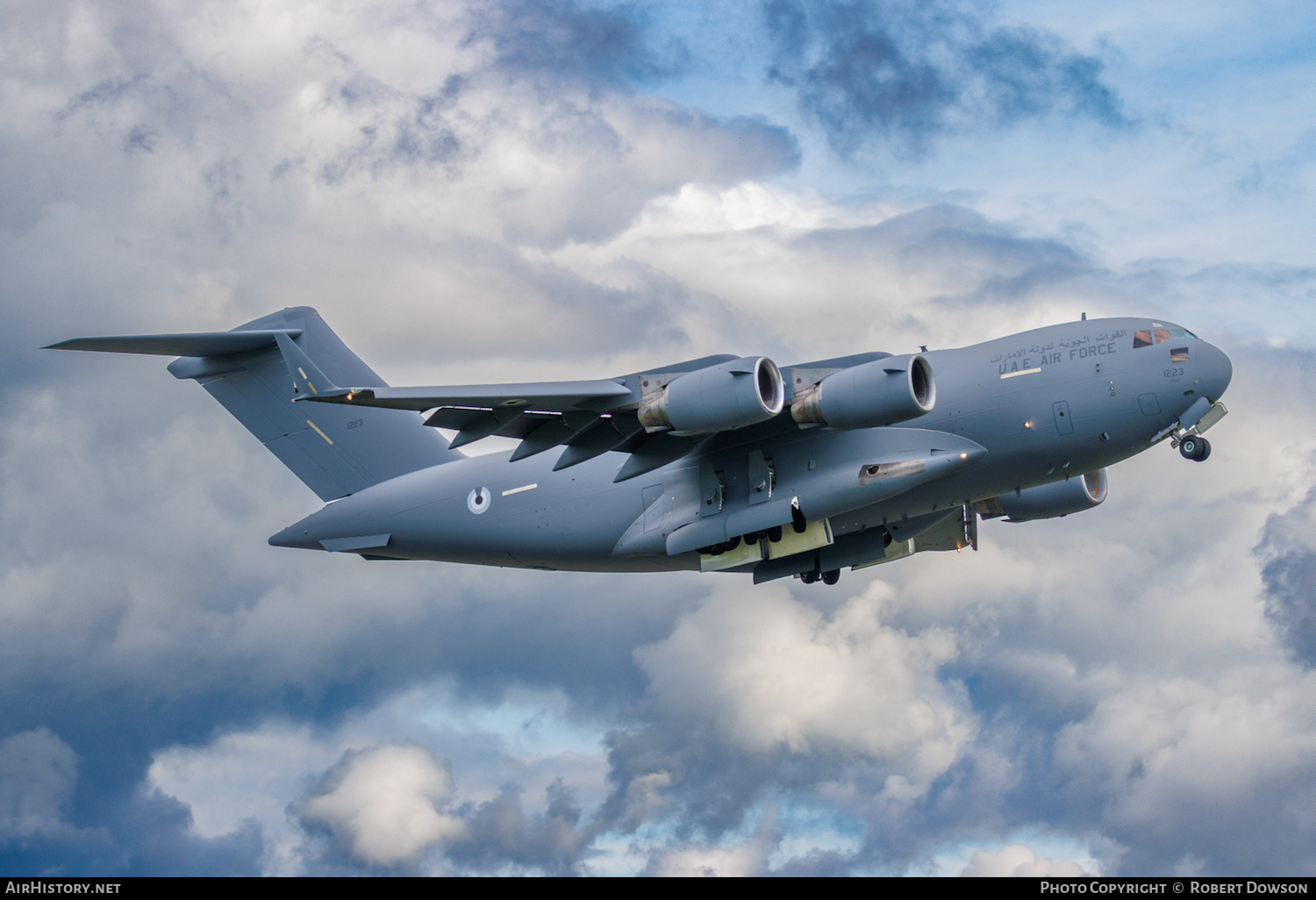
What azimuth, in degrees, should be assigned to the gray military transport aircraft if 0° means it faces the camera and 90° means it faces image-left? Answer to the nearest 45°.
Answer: approximately 315°
